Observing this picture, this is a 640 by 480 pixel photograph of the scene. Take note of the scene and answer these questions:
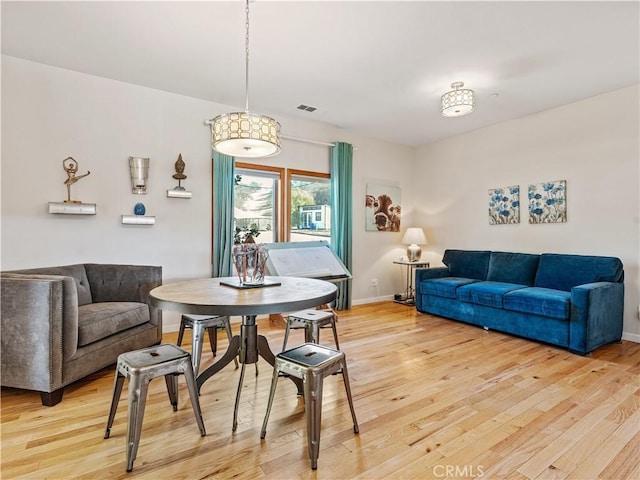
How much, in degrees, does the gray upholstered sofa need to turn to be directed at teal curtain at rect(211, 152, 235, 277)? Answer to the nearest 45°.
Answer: approximately 90° to its left

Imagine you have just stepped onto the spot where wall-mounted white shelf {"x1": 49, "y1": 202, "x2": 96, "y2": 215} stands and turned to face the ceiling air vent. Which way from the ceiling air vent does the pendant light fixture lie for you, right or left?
right

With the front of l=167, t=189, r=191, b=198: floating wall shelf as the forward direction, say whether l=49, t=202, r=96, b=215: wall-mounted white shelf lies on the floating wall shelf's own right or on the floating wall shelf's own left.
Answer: on the floating wall shelf's own right

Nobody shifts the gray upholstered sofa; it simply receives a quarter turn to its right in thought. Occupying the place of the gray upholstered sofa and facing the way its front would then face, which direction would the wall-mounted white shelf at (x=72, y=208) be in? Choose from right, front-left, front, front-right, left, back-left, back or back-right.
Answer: back-right

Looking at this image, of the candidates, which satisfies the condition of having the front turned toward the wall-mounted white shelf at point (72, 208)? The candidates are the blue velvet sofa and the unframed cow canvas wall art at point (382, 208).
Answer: the blue velvet sofa

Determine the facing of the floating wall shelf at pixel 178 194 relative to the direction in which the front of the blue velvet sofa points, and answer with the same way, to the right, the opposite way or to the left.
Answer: to the left

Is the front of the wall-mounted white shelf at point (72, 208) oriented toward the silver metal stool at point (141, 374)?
yes

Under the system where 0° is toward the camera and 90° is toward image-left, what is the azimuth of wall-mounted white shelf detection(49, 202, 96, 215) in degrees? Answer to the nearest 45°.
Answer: approximately 0°

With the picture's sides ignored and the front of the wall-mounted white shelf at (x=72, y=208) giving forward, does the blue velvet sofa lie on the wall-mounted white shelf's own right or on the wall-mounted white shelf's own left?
on the wall-mounted white shelf's own left

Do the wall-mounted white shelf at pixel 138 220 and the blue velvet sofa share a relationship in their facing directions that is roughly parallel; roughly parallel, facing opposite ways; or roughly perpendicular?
roughly perpendicular

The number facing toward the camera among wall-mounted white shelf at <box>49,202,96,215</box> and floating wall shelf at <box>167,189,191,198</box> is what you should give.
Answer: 2
